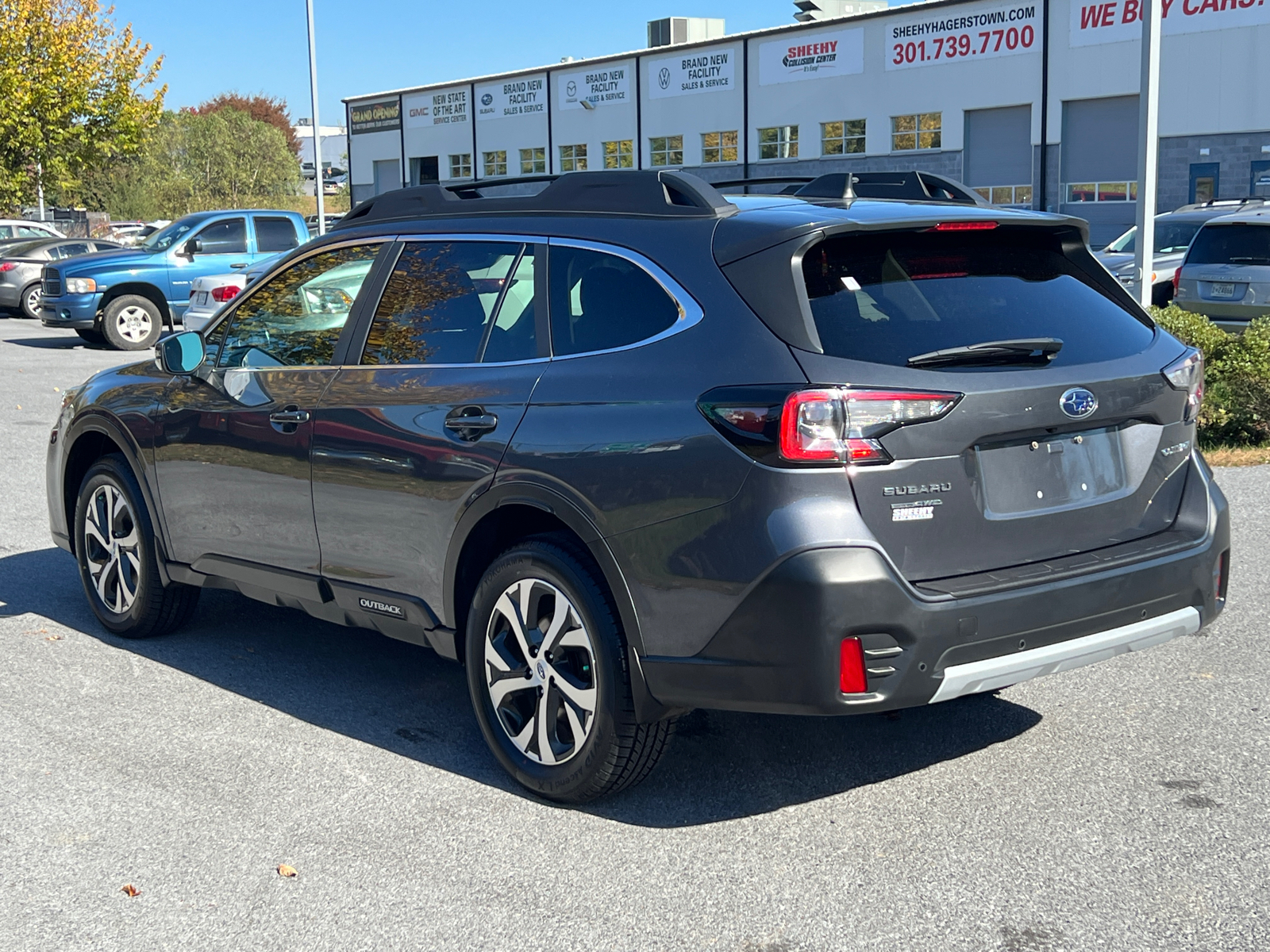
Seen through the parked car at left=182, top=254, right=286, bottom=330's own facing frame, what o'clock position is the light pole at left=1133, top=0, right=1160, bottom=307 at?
The light pole is roughly at 3 o'clock from the parked car.

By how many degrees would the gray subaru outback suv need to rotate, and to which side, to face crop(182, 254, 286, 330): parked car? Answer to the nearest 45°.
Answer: approximately 45° to its right

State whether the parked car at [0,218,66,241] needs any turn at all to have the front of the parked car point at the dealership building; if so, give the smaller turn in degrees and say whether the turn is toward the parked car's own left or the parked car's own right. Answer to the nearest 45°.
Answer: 0° — it already faces it

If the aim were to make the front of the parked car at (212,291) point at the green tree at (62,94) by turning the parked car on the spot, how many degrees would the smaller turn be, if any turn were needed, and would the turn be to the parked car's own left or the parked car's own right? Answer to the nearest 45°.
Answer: approximately 45° to the parked car's own left

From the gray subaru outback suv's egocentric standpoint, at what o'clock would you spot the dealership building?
The dealership building is roughly at 2 o'clock from the gray subaru outback suv.

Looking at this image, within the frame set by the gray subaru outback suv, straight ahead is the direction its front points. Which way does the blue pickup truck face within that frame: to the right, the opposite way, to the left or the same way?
to the left
